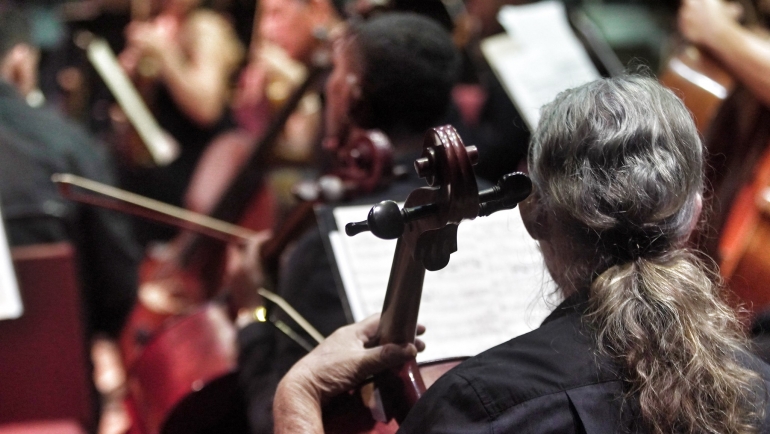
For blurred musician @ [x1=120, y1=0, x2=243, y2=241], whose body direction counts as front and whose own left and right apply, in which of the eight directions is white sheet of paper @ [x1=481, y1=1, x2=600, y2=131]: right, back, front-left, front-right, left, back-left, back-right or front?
left

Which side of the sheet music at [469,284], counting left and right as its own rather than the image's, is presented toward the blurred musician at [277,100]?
back

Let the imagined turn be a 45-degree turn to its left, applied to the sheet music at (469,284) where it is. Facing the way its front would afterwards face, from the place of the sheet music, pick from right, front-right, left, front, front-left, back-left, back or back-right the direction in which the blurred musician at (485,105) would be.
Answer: back-left

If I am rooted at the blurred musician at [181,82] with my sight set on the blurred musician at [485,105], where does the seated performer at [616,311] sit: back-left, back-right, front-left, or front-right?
front-right

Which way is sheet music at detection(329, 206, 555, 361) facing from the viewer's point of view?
toward the camera

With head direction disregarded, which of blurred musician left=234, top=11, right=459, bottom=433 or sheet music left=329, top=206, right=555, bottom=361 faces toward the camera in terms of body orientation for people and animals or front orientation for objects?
the sheet music

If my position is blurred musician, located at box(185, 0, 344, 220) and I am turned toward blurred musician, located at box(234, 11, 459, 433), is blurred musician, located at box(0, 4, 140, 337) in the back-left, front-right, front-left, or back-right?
front-right

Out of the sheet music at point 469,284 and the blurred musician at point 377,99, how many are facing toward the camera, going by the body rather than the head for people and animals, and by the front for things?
1

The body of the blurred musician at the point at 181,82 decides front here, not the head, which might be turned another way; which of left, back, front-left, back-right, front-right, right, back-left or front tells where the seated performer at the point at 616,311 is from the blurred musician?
front-left

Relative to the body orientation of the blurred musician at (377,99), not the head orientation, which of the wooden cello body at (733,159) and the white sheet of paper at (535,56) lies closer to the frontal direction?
the white sheet of paper

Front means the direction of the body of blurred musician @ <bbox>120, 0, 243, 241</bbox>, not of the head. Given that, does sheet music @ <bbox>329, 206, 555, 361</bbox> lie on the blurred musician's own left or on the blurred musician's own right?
on the blurred musician's own left
